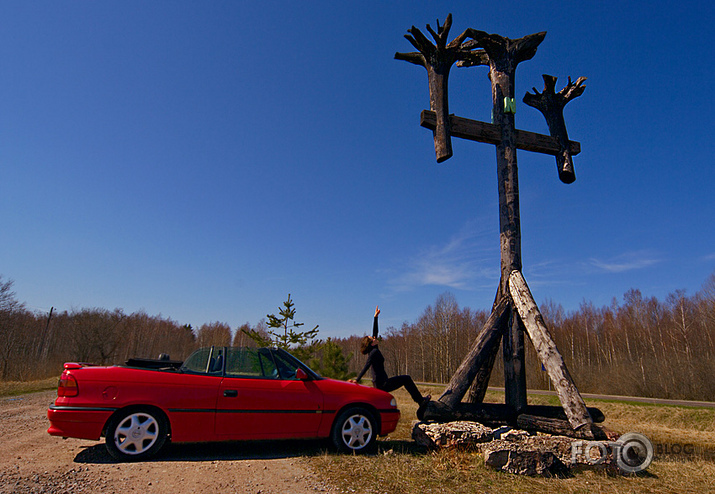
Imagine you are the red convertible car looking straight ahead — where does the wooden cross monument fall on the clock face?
The wooden cross monument is roughly at 12 o'clock from the red convertible car.

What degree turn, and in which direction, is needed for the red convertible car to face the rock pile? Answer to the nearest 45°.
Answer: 0° — it already faces it

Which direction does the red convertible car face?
to the viewer's right
